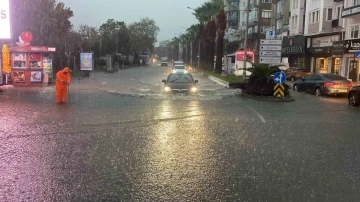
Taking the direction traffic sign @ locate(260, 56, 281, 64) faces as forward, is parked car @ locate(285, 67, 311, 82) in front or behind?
behind

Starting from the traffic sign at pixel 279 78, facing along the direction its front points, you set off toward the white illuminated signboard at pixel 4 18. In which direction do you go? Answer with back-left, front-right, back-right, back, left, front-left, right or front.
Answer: right

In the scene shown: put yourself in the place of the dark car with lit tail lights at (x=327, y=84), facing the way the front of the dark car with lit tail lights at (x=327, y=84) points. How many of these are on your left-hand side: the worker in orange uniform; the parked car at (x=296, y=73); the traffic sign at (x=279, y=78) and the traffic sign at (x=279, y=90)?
3

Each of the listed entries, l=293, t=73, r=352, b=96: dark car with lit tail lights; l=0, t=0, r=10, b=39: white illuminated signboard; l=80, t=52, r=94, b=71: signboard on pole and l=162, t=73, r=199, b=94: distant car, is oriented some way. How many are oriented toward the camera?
3

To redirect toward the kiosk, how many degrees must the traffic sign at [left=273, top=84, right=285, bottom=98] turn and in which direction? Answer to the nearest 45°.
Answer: approximately 90° to its right

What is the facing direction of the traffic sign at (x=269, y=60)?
toward the camera

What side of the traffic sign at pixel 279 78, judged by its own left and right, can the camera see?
front

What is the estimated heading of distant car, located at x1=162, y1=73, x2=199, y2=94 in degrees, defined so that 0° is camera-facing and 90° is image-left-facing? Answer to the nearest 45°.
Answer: approximately 0°

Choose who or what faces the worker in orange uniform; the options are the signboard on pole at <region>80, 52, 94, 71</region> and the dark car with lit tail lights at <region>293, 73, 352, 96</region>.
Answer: the signboard on pole

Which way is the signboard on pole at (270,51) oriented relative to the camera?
toward the camera
